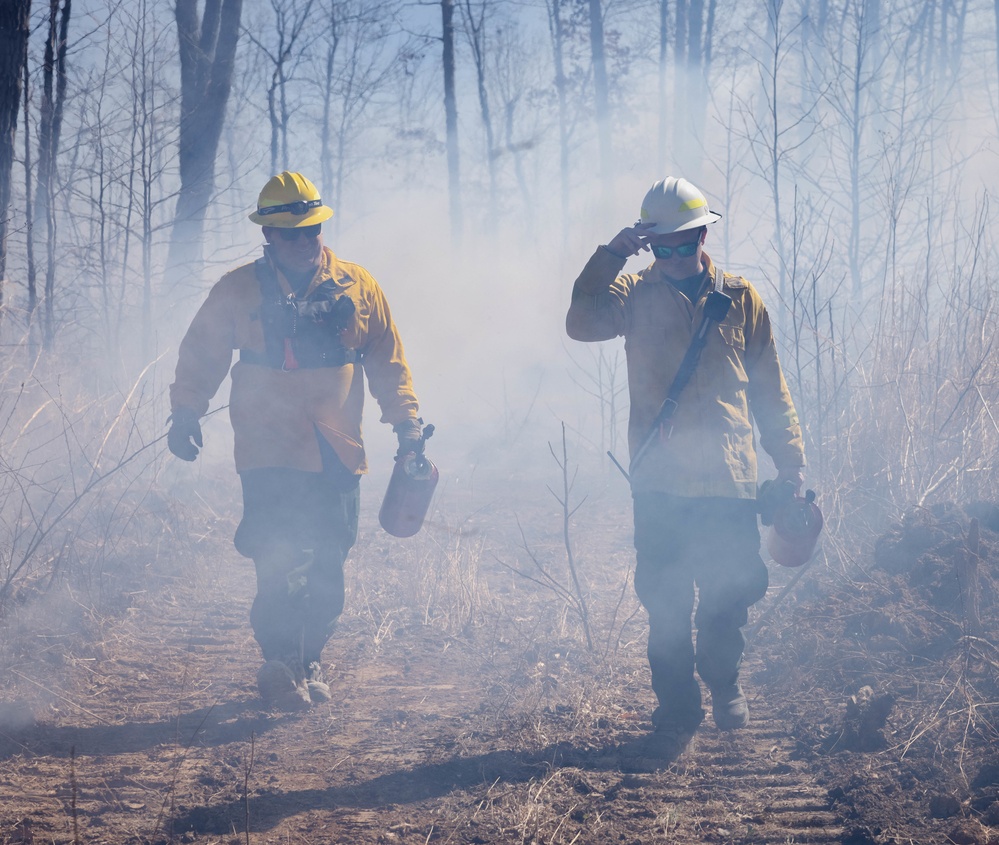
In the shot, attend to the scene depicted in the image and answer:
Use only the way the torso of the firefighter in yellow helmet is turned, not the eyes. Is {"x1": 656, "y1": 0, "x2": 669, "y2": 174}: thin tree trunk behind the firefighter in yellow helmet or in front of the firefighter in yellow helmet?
behind

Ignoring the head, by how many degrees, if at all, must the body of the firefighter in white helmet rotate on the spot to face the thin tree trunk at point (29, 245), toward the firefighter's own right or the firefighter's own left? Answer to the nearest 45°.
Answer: approximately 135° to the firefighter's own right

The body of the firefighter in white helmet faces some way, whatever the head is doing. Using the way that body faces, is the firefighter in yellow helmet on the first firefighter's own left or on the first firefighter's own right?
on the first firefighter's own right

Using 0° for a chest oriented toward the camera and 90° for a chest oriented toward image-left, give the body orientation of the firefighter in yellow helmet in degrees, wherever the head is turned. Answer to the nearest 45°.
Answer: approximately 0°

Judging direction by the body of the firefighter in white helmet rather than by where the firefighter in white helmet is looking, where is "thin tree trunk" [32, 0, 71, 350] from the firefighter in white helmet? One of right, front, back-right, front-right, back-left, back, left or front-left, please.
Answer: back-right

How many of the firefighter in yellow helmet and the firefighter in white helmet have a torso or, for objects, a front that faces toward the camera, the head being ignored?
2

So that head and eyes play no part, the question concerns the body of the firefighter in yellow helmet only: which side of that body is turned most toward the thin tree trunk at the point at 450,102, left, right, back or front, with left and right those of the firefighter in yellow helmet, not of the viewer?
back

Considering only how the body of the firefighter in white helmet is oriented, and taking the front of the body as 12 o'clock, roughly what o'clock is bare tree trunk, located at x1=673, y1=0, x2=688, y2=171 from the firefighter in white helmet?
The bare tree trunk is roughly at 6 o'clock from the firefighter in white helmet.
